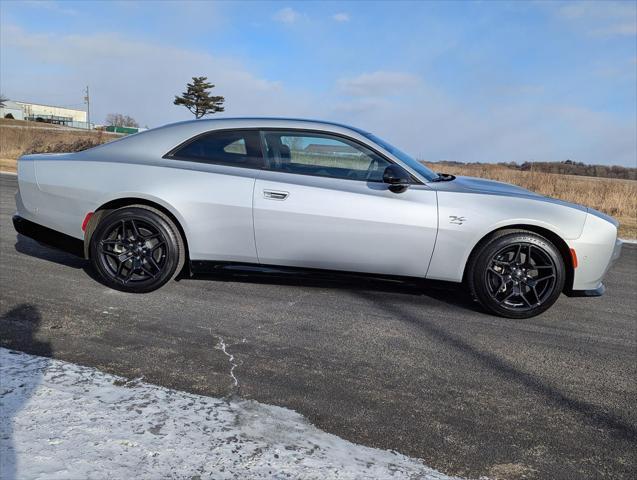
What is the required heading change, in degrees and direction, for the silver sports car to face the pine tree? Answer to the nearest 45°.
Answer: approximately 90° to its left

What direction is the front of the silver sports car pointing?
to the viewer's right
